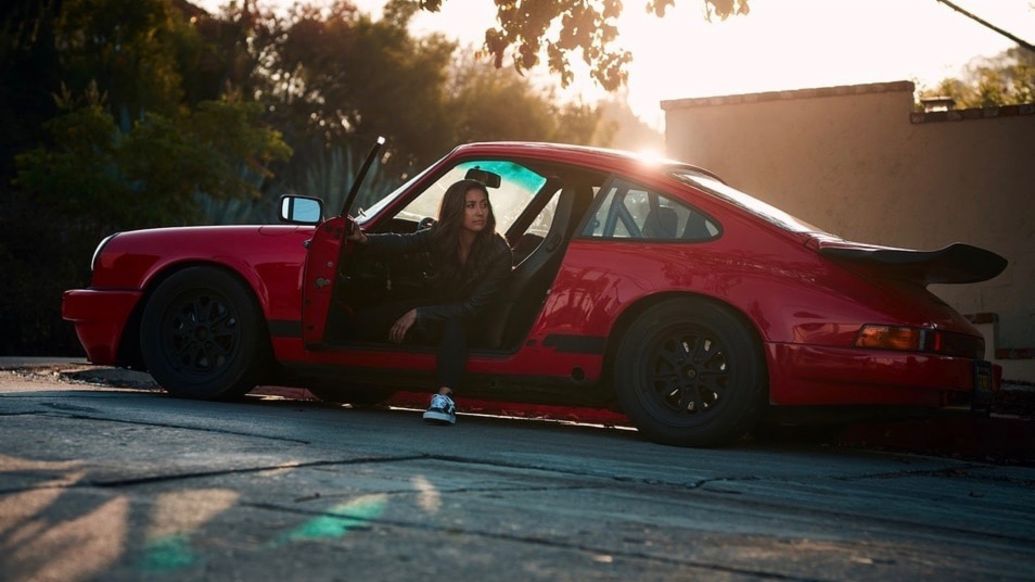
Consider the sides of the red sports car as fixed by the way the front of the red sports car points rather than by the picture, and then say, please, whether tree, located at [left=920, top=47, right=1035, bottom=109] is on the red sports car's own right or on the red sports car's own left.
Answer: on the red sports car's own right

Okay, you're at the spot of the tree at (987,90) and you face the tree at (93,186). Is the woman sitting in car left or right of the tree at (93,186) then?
left

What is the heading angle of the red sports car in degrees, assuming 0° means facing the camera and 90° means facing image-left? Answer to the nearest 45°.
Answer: approximately 90°

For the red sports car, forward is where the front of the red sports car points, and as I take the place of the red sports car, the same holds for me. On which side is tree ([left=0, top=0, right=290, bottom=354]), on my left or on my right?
on my right
